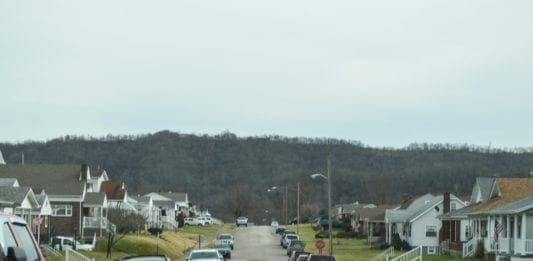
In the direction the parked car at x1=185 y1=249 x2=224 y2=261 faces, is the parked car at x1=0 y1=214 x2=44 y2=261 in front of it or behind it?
in front

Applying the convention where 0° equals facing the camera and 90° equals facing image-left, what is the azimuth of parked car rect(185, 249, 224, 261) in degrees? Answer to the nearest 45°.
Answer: approximately 0°
